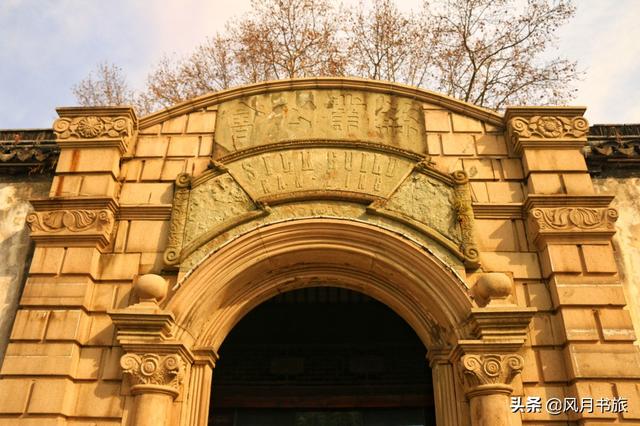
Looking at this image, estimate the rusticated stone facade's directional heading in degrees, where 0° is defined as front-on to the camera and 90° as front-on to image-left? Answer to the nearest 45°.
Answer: approximately 0°
